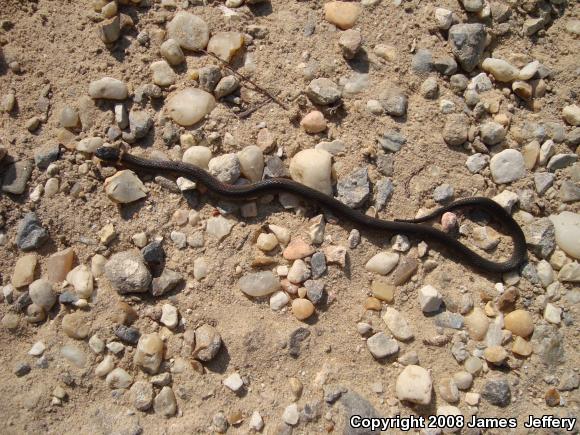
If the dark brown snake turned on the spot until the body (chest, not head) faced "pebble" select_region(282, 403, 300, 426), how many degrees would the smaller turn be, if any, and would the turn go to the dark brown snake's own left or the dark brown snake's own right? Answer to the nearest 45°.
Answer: approximately 90° to the dark brown snake's own left

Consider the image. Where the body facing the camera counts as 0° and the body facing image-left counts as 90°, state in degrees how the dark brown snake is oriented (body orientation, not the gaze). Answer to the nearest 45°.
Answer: approximately 90°

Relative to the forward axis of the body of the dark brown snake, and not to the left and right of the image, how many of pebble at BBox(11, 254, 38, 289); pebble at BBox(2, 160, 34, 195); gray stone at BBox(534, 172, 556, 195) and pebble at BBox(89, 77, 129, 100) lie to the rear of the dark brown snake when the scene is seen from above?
1

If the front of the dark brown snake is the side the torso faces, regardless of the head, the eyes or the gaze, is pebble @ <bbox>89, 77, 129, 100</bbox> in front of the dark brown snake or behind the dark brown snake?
in front

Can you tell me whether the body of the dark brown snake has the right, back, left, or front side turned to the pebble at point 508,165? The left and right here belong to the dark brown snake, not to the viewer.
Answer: back

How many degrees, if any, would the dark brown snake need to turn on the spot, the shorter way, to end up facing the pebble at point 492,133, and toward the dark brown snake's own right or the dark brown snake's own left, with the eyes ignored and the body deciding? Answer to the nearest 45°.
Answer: approximately 135° to the dark brown snake's own right

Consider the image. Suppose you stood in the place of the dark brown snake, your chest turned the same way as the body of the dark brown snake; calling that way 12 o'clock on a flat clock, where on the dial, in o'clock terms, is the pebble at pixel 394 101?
The pebble is roughly at 4 o'clock from the dark brown snake.

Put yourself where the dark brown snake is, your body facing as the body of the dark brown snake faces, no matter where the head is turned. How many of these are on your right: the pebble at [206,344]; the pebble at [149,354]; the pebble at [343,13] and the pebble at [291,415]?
1

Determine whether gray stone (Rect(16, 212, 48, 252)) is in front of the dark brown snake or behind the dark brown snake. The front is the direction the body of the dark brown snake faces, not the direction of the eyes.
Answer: in front

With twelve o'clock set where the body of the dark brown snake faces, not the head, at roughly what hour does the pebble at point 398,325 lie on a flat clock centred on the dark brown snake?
The pebble is roughly at 8 o'clock from the dark brown snake.

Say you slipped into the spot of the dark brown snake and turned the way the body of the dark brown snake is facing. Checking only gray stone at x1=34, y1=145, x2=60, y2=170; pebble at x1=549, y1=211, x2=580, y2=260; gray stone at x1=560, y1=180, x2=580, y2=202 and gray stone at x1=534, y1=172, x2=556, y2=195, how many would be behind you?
3

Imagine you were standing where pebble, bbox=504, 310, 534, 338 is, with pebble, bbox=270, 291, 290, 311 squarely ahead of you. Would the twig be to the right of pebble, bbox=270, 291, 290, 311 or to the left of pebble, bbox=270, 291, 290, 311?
right

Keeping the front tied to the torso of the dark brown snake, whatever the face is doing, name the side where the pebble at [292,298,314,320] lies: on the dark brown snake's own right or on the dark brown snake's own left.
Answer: on the dark brown snake's own left

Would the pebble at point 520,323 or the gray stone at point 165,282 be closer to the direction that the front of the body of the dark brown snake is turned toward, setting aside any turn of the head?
the gray stone

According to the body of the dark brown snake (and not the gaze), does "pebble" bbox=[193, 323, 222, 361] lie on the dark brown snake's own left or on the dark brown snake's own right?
on the dark brown snake's own left

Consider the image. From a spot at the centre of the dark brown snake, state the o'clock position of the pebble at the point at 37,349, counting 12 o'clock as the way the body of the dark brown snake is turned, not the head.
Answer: The pebble is roughly at 11 o'clock from the dark brown snake.

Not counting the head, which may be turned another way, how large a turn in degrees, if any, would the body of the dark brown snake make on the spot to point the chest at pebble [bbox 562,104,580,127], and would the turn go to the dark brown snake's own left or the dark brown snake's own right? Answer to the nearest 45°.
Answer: approximately 135° to the dark brown snake's own right
